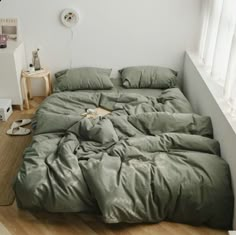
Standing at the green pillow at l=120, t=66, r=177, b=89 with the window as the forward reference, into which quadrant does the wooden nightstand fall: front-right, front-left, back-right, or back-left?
back-right

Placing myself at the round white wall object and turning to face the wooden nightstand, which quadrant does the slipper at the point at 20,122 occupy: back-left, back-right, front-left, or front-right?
front-left

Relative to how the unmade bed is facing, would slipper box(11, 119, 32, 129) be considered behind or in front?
behind

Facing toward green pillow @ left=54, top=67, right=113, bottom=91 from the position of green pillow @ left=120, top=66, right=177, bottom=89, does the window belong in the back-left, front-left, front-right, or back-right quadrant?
back-left

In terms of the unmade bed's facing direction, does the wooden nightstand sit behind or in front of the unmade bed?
behind

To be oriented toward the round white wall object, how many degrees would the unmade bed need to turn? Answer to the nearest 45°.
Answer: approximately 180°

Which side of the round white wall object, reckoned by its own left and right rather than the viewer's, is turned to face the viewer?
front

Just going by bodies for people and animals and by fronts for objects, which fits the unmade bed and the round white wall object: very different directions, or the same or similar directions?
same or similar directions

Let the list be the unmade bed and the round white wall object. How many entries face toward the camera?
2

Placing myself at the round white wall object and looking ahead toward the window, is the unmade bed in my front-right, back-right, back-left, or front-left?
front-right
